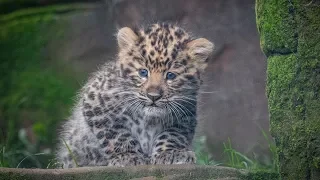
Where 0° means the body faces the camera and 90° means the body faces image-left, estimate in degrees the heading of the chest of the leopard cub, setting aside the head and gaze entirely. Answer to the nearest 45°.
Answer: approximately 315°
